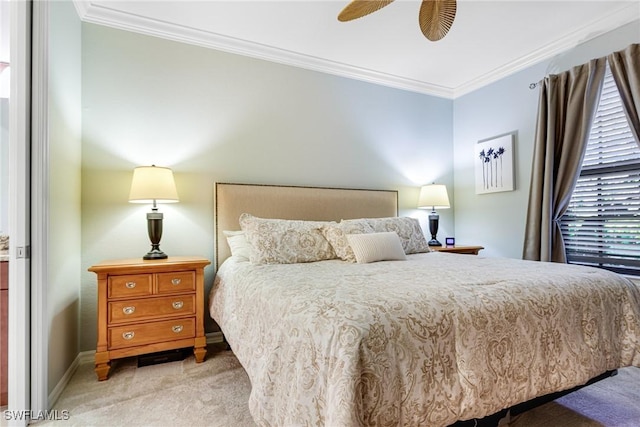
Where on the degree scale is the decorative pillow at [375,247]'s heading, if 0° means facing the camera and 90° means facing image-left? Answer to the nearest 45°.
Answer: approximately 315°

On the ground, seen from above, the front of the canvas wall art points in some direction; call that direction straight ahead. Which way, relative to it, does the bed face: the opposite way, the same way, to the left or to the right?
to the left

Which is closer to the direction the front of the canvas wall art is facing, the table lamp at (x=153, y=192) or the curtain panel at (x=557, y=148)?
the table lamp

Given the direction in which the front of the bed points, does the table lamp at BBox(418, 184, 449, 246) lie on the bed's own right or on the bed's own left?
on the bed's own left

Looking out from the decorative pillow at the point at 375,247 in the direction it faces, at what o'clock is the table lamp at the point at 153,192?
The table lamp is roughly at 4 o'clock from the decorative pillow.

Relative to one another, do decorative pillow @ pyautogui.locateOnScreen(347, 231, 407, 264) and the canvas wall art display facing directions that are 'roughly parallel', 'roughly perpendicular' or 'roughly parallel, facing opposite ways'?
roughly perpendicular

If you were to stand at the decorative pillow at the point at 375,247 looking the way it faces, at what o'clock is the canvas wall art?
The canvas wall art is roughly at 9 o'clock from the decorative pillow.

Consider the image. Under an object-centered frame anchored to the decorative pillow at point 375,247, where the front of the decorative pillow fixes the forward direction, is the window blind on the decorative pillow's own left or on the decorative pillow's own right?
on the decorative pillow's own left

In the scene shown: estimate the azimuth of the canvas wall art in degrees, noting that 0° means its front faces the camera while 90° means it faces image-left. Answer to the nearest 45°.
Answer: approximately 45°

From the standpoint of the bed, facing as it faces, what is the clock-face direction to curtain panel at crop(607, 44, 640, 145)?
The curtain panel is roughly at 9 o'clock from the bed.

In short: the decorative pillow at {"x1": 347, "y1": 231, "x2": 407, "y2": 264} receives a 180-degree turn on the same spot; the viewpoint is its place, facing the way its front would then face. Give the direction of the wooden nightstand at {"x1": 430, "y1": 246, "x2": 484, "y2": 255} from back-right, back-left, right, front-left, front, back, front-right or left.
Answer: right

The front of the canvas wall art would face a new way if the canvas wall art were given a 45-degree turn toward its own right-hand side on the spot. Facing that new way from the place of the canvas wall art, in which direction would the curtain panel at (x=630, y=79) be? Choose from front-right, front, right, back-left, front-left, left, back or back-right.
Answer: back-left

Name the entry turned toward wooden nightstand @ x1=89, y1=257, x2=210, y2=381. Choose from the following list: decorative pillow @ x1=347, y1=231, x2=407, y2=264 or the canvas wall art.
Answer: the canvas wall art

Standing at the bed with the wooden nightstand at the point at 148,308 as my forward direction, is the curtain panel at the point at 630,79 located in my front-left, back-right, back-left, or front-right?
back-right

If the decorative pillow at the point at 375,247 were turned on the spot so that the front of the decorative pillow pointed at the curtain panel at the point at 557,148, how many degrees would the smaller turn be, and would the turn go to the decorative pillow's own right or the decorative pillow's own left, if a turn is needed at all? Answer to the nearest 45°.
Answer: approximately 90° to the decorative pillow's own left

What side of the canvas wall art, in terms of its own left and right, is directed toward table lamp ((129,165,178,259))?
front

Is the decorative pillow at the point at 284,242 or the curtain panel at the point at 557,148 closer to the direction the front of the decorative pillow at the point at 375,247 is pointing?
the curtain panel
